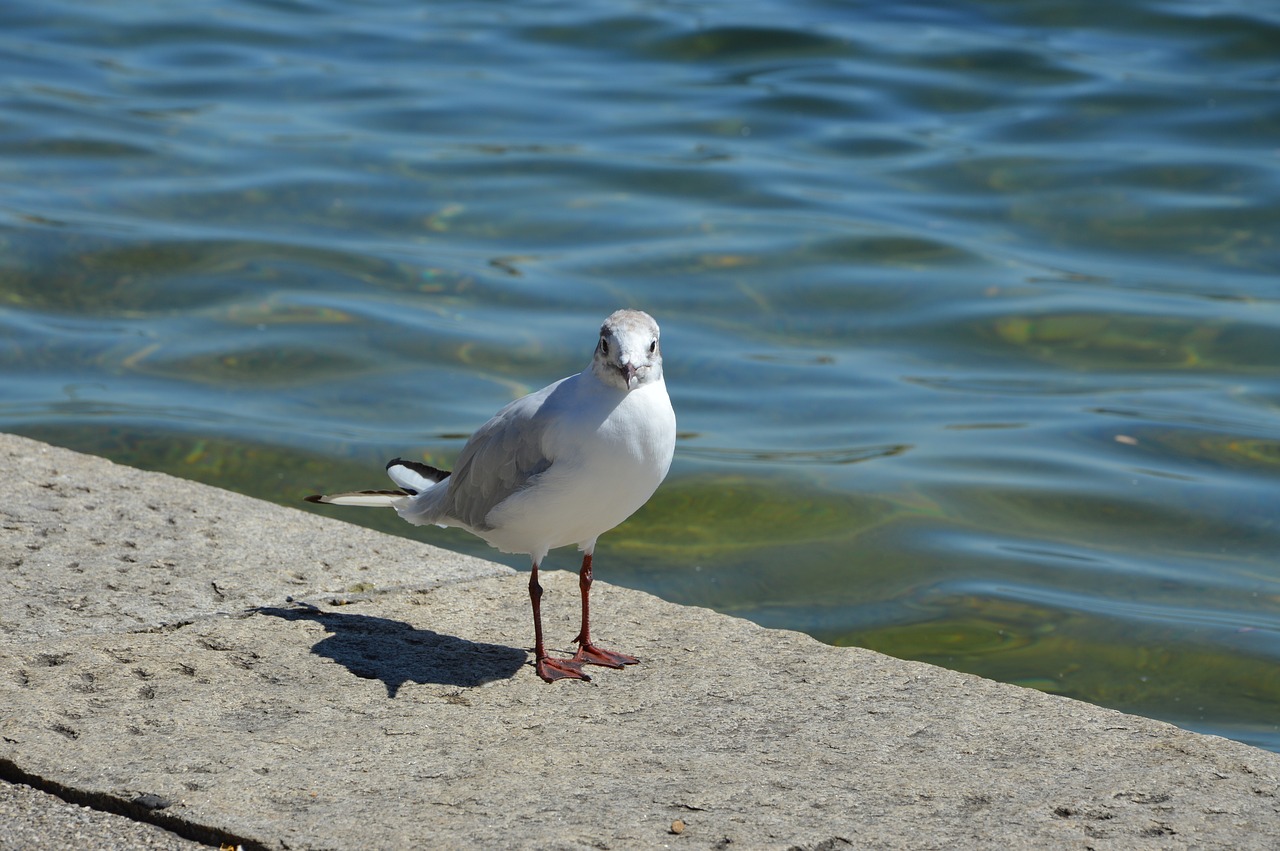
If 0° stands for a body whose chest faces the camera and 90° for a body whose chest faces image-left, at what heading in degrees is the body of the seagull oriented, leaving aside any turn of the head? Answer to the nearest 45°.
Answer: approximately 315°
